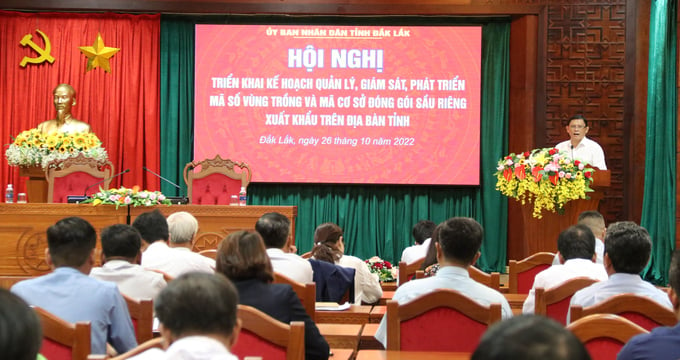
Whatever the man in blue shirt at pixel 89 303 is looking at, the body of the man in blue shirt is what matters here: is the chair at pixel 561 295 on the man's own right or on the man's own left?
on the man's own right

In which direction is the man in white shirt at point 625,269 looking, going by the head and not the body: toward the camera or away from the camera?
away from the camera

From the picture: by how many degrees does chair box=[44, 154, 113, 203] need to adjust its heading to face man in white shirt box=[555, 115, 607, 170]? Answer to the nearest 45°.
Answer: approximately 90° to its left

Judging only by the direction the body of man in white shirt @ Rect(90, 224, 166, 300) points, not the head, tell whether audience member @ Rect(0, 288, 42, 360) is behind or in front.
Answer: behind

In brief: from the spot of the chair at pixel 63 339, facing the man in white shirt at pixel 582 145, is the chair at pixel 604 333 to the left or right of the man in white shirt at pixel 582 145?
right

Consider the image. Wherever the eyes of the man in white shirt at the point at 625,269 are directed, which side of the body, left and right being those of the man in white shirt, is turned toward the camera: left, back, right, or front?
back

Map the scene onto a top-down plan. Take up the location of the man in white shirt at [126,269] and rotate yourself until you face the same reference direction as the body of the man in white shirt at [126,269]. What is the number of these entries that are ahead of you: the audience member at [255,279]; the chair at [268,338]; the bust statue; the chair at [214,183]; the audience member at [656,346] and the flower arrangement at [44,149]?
3

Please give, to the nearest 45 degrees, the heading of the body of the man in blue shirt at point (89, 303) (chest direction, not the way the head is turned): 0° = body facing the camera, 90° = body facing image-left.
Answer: approximately 180°

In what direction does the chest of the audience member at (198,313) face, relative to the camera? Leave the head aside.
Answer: away from the camera

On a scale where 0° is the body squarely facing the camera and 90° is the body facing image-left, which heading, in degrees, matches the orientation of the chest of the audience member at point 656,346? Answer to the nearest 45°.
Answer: approximately 180°

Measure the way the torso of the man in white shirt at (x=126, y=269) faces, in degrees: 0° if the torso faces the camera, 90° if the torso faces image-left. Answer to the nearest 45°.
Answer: approximately 180°

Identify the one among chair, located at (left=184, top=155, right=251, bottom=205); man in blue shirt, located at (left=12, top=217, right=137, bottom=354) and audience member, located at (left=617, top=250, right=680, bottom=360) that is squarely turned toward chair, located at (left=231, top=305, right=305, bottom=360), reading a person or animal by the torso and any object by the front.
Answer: chair, located at (left=184, top=155, right=251, bottom=205)
